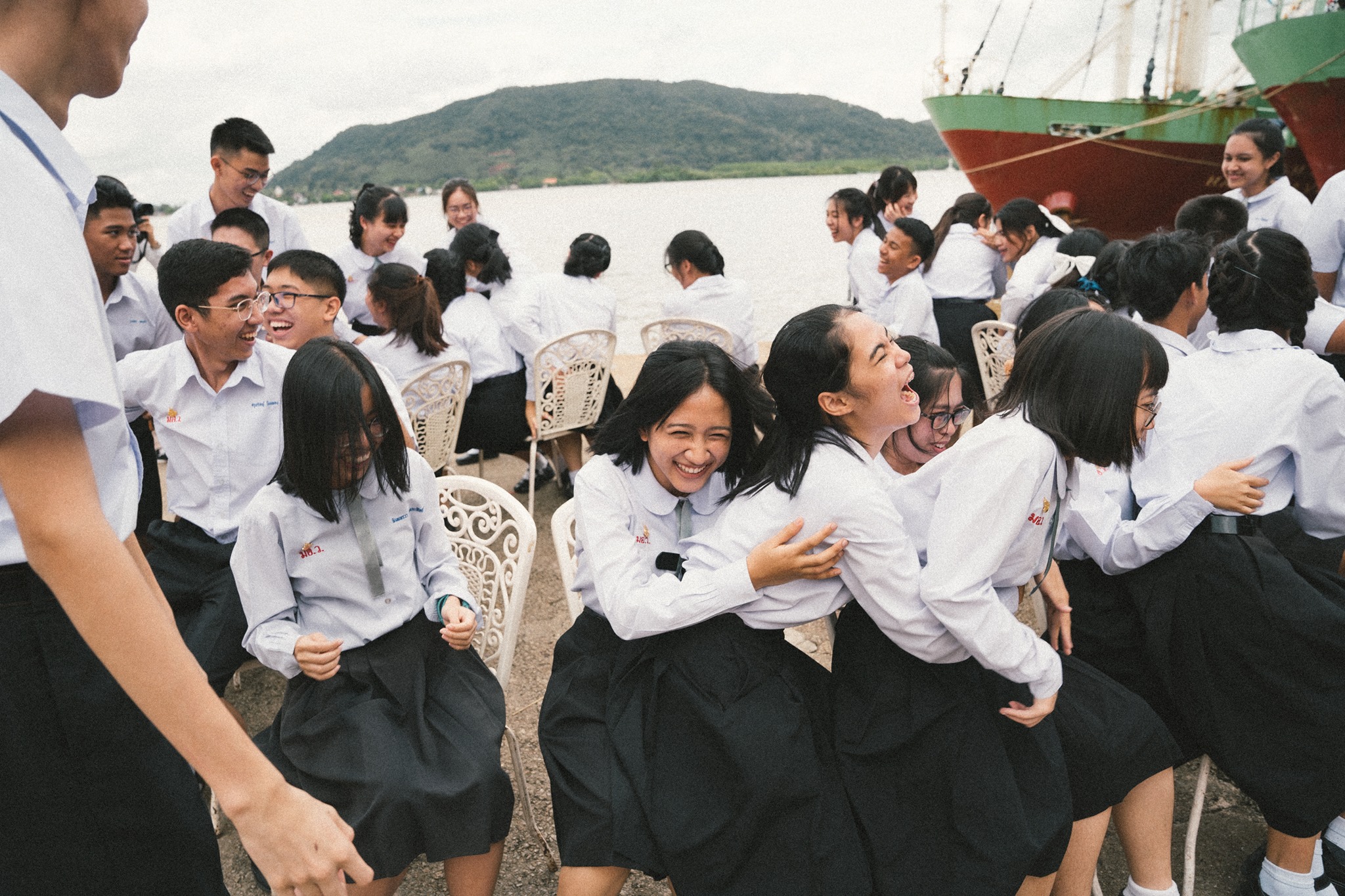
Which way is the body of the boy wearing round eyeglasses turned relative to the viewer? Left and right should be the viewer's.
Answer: facing the viewer and to the right of the viewer

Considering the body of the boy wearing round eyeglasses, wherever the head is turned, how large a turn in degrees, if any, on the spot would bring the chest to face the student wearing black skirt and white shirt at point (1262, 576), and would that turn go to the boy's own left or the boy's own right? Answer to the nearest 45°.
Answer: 0° — they already face them

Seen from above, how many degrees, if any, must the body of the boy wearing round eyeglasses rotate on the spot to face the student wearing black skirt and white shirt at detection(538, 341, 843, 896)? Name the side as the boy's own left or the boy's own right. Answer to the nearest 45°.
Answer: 0° — they already face them

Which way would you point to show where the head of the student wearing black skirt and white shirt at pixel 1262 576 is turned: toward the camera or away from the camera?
away from the camera
